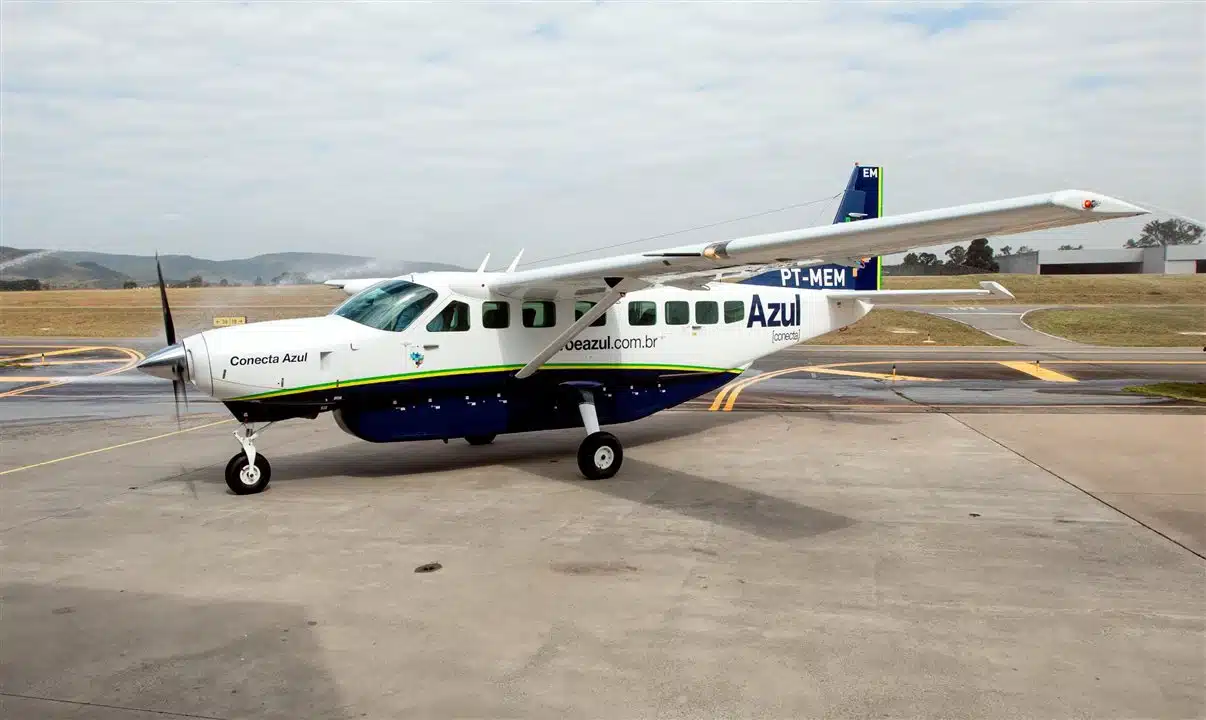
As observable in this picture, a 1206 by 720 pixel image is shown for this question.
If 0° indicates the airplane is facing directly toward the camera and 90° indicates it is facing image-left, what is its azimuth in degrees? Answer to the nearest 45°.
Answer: approximately 45°
